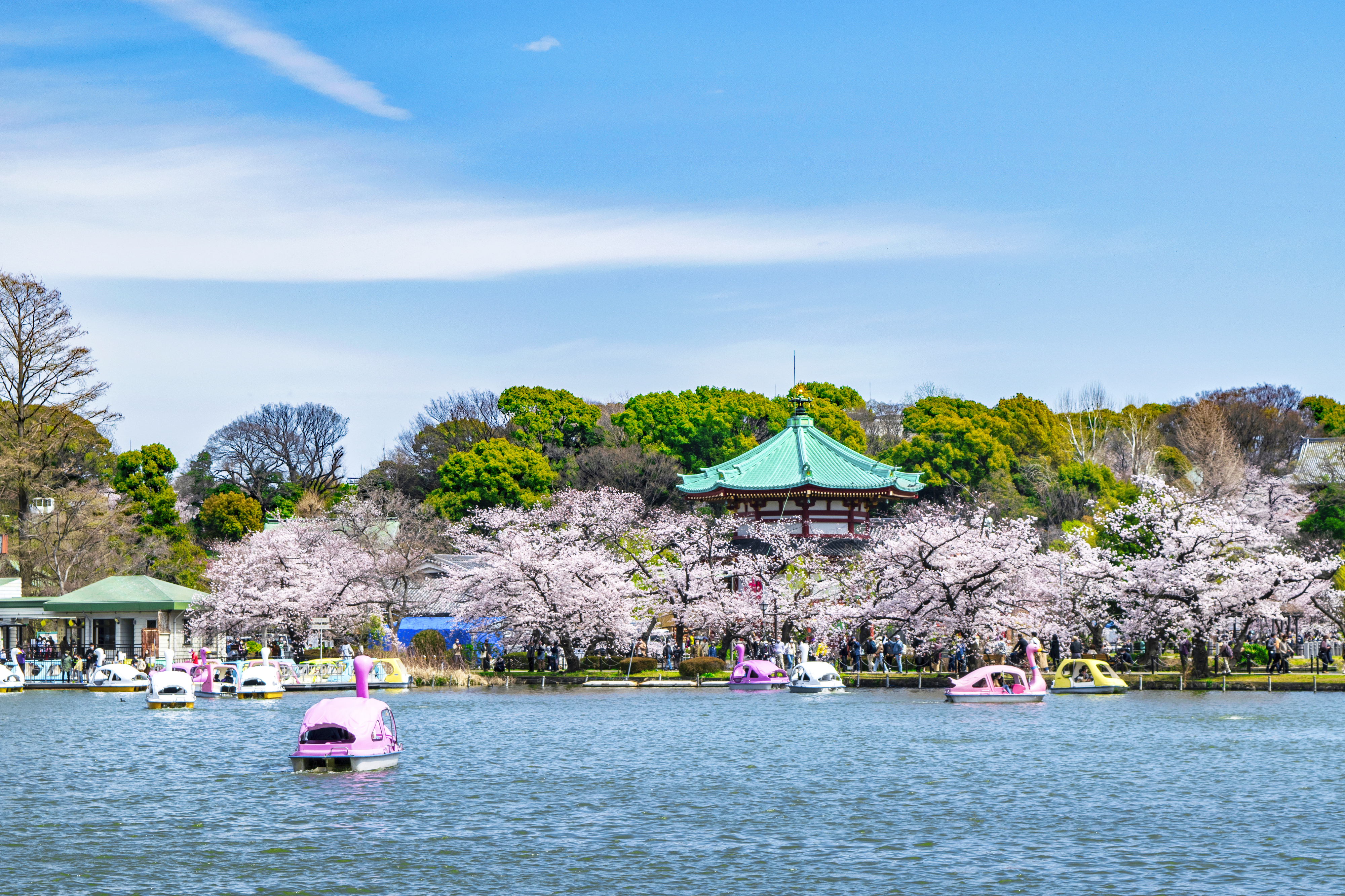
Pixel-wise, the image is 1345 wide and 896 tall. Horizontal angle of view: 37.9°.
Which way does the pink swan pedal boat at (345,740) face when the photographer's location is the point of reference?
facing away from the viewer and to the right of the viewer
